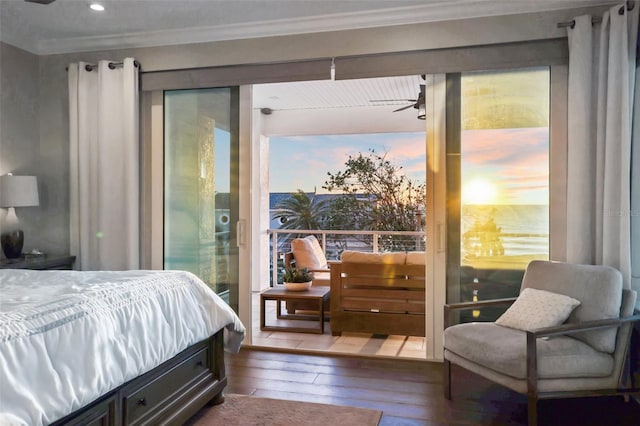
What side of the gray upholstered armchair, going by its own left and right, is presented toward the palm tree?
right

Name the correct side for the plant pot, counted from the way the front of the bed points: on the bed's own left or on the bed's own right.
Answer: on the bed's own left

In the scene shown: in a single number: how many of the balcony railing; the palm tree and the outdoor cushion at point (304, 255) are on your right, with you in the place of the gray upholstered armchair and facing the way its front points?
3

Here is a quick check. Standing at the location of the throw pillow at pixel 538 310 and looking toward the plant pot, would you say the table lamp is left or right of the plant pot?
left

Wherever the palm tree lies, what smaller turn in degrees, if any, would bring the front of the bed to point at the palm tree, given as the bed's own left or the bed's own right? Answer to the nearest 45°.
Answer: approximately 90° to the bed's own left

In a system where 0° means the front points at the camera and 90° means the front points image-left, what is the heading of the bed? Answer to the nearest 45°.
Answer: approximately 315°

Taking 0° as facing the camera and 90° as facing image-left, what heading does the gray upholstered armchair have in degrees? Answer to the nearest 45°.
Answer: approximately 45°
